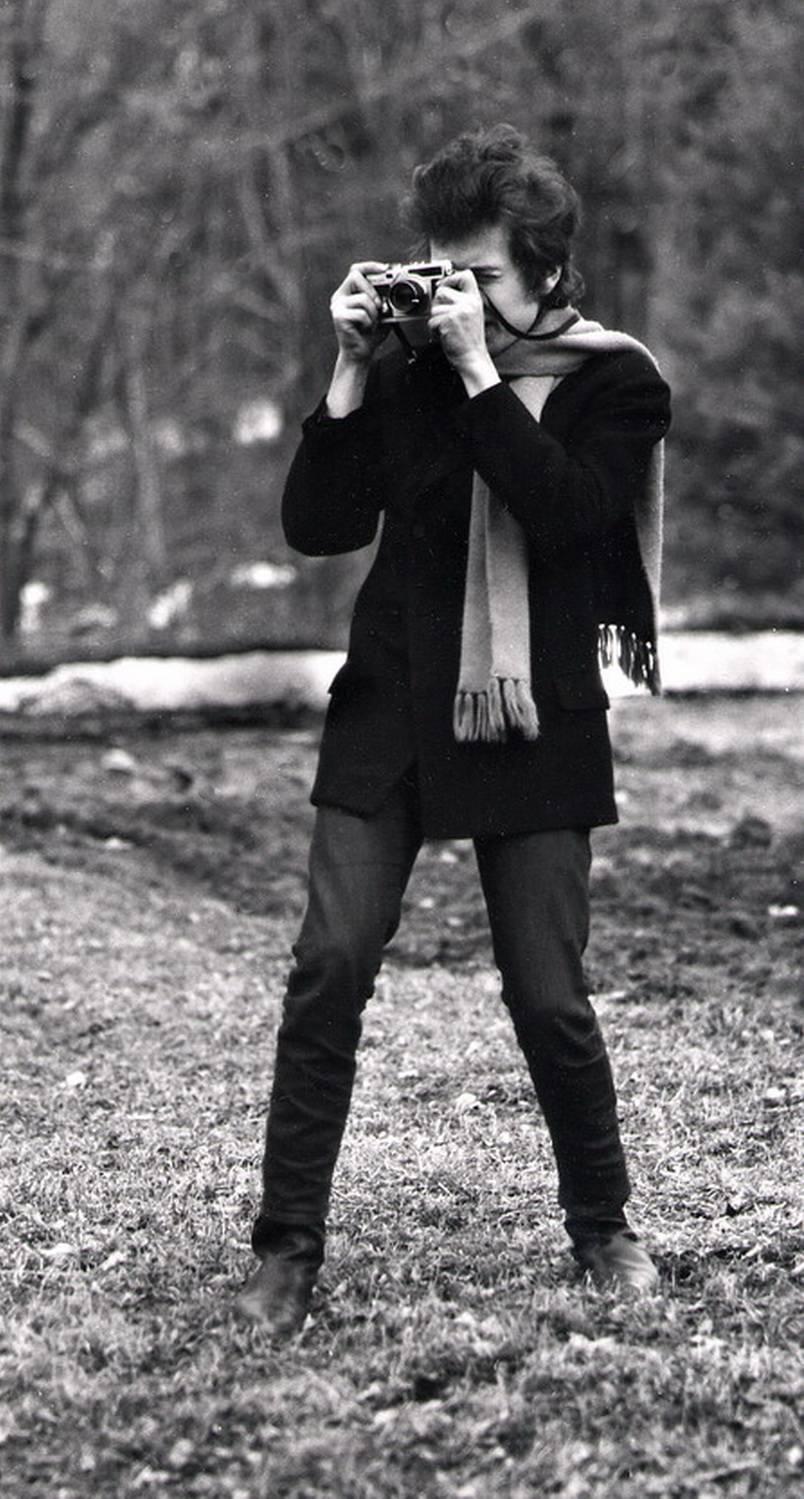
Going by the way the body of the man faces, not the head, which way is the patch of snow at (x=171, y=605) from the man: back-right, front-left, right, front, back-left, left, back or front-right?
back-right

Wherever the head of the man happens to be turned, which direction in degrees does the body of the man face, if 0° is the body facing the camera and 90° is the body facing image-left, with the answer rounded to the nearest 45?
approximately 45°

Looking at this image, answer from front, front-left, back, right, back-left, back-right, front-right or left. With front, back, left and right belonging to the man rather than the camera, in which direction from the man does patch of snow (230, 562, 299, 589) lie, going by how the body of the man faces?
back-right
